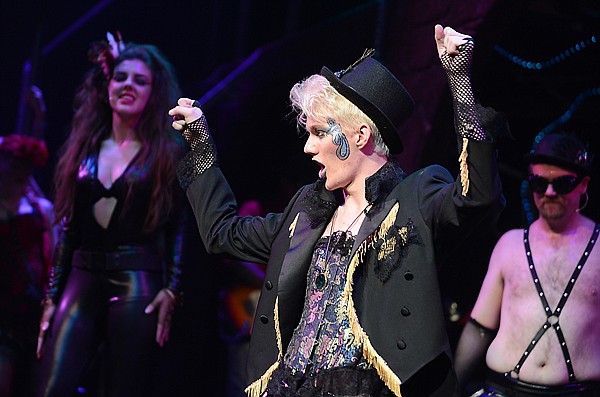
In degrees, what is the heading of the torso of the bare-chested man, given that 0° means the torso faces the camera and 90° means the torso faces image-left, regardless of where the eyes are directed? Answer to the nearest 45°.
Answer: approximately 0°

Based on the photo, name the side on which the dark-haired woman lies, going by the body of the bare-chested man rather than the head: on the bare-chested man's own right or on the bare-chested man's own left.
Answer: on the bare-chested man's own right
